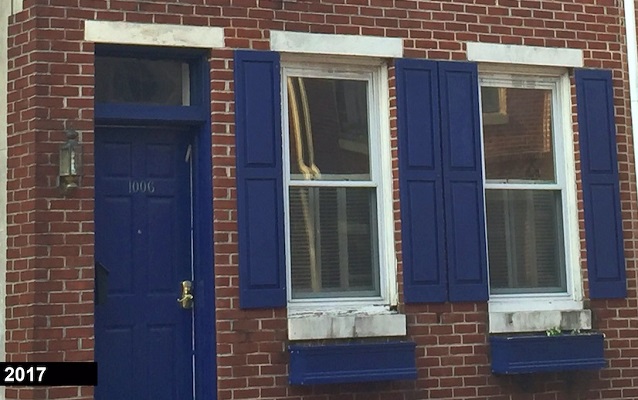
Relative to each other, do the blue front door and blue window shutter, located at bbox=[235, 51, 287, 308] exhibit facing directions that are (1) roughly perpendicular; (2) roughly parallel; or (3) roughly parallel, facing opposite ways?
roughly parallel

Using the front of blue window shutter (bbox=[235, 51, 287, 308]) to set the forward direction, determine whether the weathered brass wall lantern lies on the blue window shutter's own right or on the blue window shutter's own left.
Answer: on the blue window shutter's own right

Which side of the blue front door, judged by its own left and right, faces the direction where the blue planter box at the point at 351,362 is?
left

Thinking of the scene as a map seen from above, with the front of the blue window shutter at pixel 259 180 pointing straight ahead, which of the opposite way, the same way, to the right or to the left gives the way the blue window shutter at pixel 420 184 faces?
the same way

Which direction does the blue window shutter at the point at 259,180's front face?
toward the camera

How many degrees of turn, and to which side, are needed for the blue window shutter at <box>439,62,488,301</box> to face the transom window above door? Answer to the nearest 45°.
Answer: approximately 90° to its right

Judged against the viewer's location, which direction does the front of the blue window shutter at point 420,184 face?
facing the viewer

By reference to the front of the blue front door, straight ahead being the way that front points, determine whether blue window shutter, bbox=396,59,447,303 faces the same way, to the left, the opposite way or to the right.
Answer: the same way

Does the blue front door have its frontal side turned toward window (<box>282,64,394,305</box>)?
no

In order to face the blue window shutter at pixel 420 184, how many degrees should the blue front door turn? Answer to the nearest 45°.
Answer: approximately 90° to its left

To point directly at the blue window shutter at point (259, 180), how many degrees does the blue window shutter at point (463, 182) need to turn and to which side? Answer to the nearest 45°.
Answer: approximately 45° to its right

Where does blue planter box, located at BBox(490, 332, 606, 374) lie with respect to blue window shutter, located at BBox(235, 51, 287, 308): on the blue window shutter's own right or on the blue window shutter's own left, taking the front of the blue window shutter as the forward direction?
on the blue window shutter's own left

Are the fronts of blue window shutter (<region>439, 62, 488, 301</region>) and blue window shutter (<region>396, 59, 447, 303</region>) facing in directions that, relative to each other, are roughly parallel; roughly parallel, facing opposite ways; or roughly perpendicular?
roughly parallel

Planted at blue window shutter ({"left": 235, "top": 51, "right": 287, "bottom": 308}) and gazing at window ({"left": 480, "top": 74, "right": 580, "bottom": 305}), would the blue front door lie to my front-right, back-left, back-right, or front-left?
back-left

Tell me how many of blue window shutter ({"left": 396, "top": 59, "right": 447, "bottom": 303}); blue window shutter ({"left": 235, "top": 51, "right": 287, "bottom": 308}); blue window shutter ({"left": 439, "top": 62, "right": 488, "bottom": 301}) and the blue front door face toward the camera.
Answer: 4
